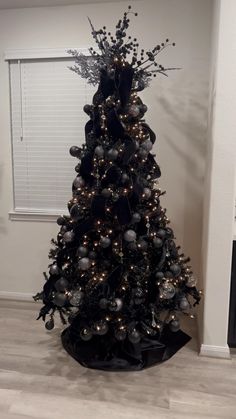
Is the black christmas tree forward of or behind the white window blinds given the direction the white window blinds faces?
forward

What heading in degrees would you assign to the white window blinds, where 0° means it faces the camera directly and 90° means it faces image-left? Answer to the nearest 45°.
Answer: approximately 0°
